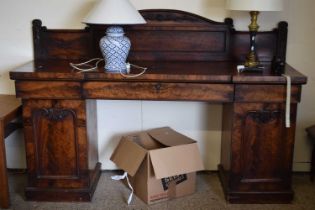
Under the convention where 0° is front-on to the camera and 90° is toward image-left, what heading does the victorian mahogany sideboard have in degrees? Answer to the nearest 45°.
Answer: approximately 0°
